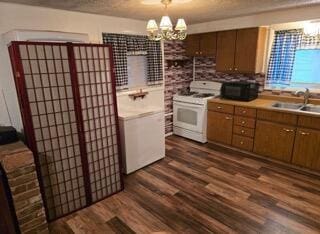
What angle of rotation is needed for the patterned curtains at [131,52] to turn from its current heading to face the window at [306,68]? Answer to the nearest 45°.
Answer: approximately 45° to its left

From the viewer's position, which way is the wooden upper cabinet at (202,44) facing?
facing the viewer and to the left of the viewer

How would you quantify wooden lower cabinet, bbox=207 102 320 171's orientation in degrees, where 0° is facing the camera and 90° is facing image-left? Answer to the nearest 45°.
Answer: approximately 45°

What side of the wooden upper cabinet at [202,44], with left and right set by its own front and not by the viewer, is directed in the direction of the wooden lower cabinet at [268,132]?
left

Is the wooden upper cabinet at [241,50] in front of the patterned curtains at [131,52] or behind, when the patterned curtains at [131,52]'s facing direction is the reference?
in front

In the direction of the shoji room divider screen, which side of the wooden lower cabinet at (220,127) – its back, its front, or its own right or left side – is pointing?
front

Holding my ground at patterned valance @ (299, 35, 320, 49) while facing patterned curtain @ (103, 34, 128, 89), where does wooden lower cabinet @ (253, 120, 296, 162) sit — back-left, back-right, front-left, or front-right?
front-left

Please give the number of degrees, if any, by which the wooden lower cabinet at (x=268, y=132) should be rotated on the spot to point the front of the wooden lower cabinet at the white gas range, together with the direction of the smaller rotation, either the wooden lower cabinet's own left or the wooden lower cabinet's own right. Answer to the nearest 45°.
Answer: approximately 45° to the wooden lower cabinet's own right

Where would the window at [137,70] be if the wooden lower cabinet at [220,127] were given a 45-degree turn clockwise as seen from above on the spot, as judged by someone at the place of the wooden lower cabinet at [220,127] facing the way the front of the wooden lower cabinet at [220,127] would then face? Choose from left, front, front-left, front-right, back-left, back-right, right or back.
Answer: front

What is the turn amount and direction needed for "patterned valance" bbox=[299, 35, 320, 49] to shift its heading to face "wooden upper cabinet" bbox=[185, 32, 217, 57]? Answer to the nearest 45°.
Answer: approximately 90° to its right

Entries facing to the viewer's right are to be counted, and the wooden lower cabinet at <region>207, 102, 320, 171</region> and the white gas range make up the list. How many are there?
0

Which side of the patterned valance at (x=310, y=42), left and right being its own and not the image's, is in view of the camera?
front

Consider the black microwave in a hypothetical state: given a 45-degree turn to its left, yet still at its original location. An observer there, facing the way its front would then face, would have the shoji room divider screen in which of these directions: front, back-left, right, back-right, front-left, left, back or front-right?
front-right
